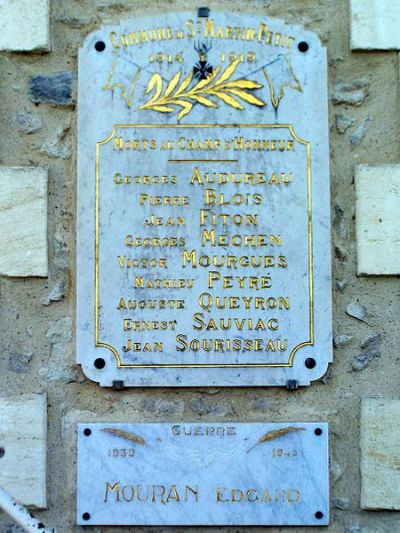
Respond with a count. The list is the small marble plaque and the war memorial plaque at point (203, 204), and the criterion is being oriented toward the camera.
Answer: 2

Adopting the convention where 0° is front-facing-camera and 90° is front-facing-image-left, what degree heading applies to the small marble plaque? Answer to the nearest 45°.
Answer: approximately 0°
